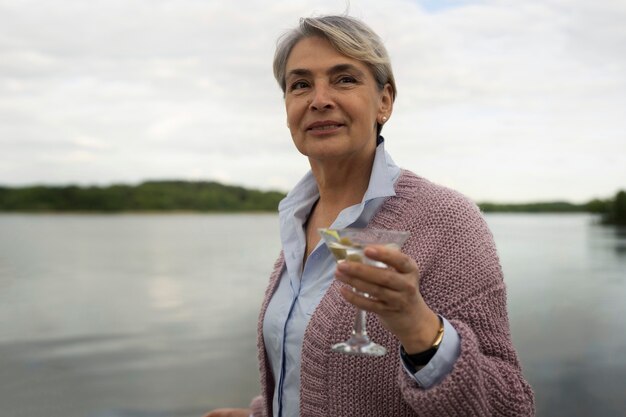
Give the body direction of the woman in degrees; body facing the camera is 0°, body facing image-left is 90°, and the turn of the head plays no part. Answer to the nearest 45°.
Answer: approximately 45°
